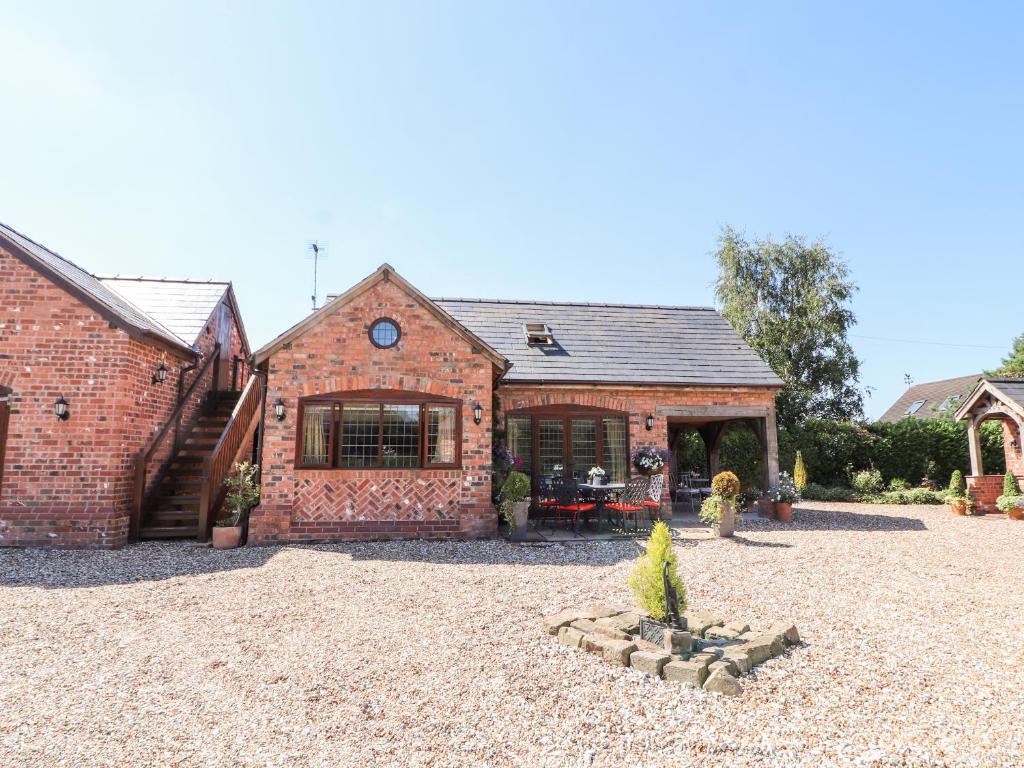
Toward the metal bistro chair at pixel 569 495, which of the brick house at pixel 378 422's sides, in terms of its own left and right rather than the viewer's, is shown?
left

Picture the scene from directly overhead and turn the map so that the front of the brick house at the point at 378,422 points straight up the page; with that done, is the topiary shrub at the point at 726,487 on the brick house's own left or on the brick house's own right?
on the brick house's own left

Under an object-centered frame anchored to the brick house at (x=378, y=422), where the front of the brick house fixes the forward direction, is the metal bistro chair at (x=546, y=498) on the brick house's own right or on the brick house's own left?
on the brick house's own left

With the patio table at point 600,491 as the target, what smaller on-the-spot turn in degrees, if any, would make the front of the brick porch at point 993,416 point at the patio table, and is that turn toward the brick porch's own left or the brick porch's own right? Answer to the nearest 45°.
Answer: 0° — it already faces it

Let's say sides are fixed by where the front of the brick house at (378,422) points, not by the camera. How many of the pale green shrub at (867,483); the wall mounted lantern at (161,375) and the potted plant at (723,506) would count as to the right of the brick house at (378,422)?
1

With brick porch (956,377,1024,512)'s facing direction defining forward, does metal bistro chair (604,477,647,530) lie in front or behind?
in front

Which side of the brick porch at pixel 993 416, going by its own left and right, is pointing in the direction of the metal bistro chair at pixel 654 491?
front

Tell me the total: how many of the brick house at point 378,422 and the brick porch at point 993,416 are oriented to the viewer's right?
0

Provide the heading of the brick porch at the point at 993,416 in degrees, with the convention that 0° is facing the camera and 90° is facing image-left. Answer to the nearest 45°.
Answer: approximately 45°

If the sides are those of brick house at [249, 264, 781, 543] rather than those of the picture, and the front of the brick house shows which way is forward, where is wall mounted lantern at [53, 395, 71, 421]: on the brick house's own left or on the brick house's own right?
on the brick house's own right
